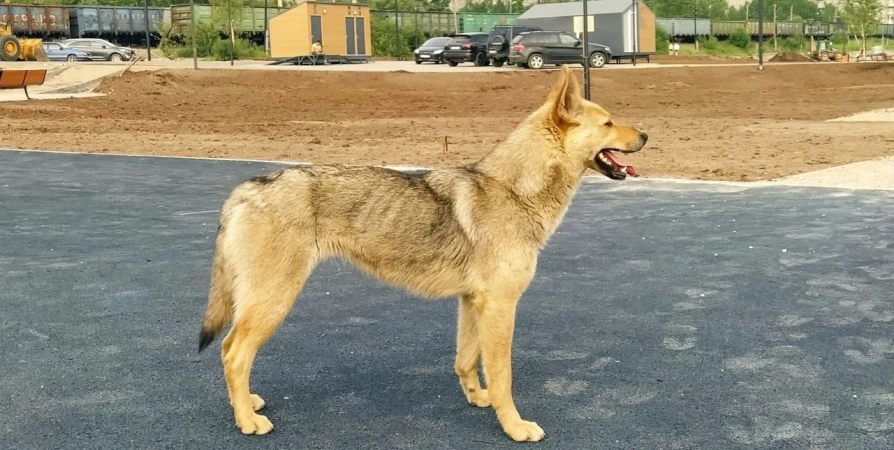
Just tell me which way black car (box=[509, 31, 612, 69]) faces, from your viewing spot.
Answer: facing to the right of the viewer

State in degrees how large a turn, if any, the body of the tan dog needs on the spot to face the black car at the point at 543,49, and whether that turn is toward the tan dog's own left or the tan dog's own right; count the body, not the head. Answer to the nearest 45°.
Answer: approximately 90° to the tan dog's own left

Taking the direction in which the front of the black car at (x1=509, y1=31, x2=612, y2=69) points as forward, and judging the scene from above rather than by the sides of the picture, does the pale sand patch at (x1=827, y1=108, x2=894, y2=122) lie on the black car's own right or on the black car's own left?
on the black car's own right

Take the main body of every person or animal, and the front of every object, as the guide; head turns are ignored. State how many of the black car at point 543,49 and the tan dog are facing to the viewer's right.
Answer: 2

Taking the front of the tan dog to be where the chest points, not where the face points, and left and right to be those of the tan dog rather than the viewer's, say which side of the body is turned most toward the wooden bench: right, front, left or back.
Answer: left

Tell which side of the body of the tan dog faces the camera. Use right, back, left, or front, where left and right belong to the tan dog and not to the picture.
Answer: right

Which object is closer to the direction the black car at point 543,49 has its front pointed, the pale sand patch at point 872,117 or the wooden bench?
the pale sand patch

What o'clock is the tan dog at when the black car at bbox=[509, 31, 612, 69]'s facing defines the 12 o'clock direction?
The tan dog is roughly at 3 o'clock from the black car.

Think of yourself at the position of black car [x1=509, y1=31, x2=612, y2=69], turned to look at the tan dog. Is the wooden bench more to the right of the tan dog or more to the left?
right
